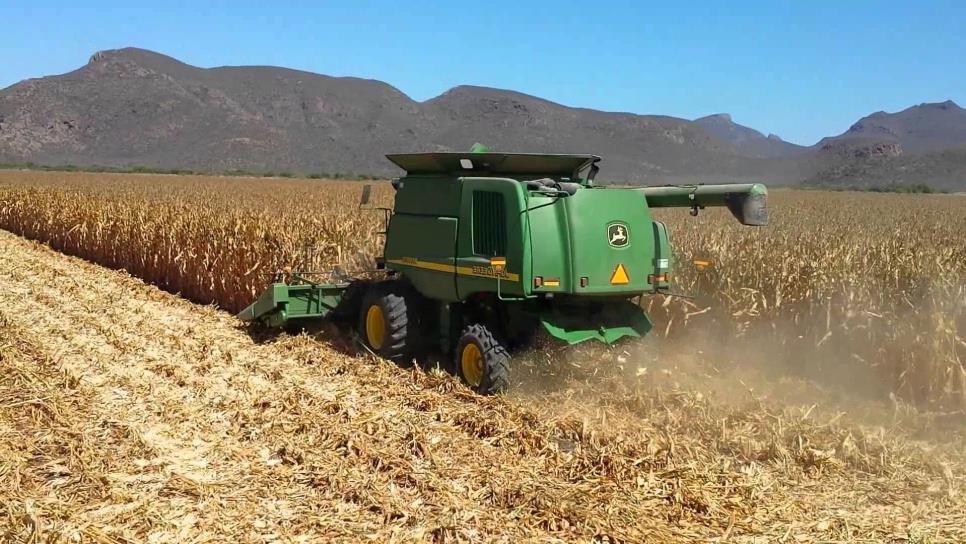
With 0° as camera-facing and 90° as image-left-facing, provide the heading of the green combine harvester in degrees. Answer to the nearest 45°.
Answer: approximately 135°
